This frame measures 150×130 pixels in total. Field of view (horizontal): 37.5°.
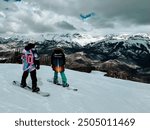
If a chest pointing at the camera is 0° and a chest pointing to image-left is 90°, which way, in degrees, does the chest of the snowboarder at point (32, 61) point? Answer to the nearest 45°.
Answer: approximately 225°
